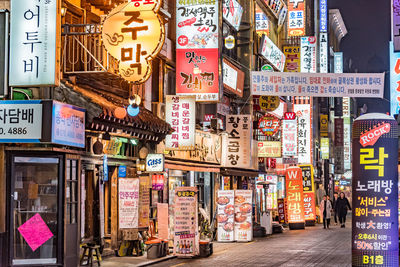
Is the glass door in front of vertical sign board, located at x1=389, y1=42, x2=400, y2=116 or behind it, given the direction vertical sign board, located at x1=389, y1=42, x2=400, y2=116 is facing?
in front

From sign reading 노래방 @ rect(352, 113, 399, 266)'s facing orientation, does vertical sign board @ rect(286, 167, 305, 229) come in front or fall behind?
behind

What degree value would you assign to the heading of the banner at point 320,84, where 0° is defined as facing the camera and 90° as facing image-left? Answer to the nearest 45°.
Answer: approximately 0°

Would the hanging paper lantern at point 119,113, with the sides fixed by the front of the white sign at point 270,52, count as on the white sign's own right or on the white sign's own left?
on the white sign's own right

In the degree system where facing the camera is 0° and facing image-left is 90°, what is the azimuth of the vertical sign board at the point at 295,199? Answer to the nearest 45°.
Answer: approximately 0°

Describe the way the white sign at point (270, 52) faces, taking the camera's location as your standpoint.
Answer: facing the viewer and to the right of the viewer

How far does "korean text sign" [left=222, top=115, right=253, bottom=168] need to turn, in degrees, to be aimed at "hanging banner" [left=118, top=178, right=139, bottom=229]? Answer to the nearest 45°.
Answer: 0° — it already faces it

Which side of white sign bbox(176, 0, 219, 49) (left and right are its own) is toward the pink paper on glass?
front
